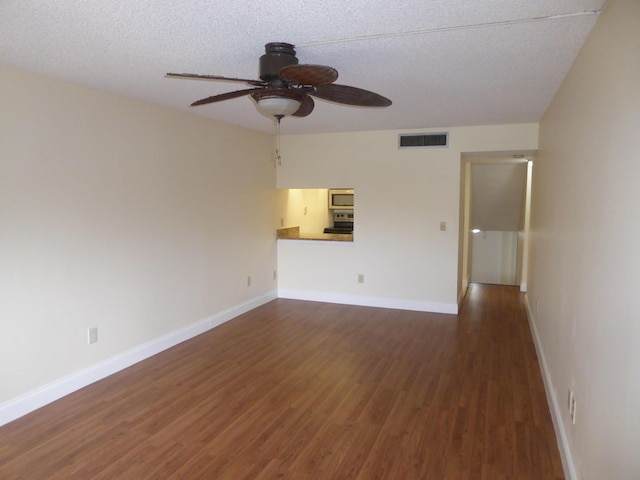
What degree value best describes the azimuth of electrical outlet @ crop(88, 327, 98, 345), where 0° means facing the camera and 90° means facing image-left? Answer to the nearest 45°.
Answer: approximately 315°

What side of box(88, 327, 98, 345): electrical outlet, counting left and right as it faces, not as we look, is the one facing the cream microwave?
left

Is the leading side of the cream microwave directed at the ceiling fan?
yes

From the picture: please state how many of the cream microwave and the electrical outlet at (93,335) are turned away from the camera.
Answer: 0

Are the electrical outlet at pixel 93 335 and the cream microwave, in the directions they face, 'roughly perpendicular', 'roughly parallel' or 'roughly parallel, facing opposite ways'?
roughly perpendicular

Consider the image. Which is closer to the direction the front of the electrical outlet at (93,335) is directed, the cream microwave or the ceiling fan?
the ceiling fan

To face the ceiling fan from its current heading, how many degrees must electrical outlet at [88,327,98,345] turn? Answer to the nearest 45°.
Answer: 0° — it already faces it
